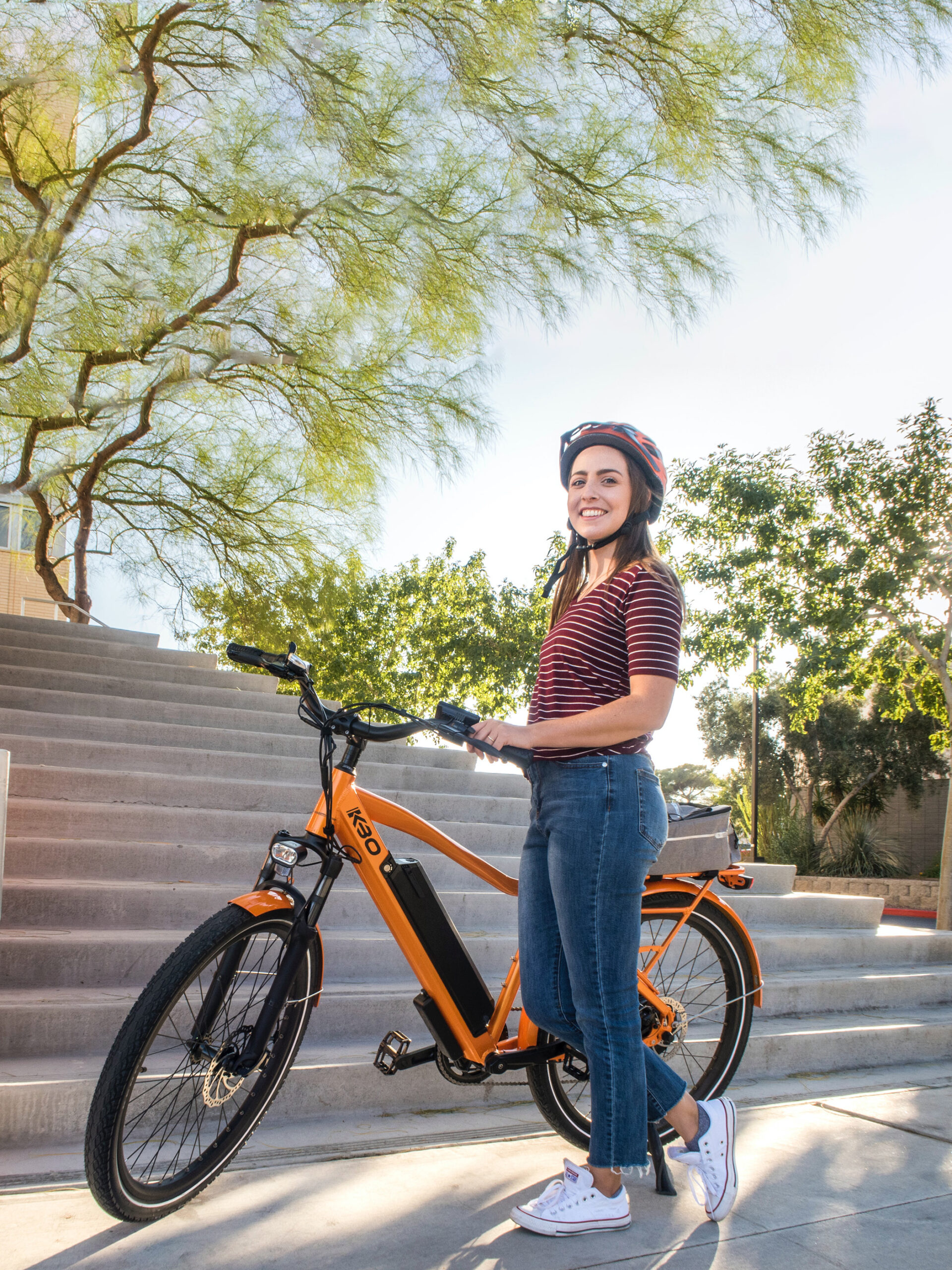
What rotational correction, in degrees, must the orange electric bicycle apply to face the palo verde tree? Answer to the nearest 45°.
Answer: approximately 135° to its right

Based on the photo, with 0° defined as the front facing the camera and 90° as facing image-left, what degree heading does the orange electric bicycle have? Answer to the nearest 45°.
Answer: approximately 45°

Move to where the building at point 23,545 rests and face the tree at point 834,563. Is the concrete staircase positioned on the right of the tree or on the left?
right

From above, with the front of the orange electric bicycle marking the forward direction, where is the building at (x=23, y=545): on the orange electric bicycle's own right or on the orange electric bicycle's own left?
on the orange electric bicycle's own right
